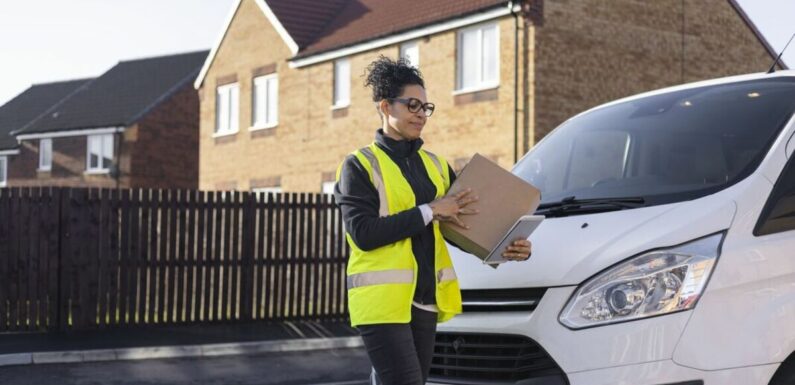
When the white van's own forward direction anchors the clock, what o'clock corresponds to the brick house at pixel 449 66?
The brick house is roughly at 4 o'clock from the white van.

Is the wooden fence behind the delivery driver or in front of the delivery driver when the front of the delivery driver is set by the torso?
behind

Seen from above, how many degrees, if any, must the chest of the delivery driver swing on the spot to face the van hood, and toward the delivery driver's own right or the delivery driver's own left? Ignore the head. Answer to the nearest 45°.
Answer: approximately 45° to the delivery driver's own left

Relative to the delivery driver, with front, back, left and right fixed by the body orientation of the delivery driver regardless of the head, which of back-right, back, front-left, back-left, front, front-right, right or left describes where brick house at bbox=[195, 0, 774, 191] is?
back-left

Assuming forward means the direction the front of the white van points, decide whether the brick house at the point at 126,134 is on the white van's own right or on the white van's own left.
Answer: on the white van's own right

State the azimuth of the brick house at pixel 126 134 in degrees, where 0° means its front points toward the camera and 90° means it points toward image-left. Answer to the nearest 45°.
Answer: approximately 45°

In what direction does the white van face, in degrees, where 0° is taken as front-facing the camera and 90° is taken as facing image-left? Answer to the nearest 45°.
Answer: approximately 45°

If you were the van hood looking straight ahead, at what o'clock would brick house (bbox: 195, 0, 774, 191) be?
The brick house is roughly at 4 o'clock from the van hood.

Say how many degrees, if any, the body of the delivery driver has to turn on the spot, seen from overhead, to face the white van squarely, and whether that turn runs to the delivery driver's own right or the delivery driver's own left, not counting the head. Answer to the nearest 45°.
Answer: approximately 45° to the delivery driver's own left

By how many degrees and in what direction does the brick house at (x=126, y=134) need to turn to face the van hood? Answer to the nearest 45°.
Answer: approximately 45° to its left
